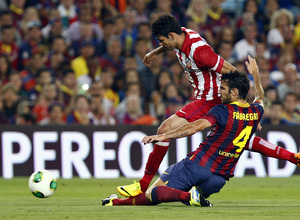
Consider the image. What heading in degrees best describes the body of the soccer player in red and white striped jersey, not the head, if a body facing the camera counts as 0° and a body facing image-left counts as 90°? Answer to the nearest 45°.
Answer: approximately 90°

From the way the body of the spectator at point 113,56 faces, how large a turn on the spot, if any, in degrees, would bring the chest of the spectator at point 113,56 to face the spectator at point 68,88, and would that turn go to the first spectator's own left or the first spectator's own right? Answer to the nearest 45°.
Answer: approximately 45° to the first spectator's own right

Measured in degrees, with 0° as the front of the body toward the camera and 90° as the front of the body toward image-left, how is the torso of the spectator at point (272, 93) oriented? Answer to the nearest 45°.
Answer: approximately 0°
